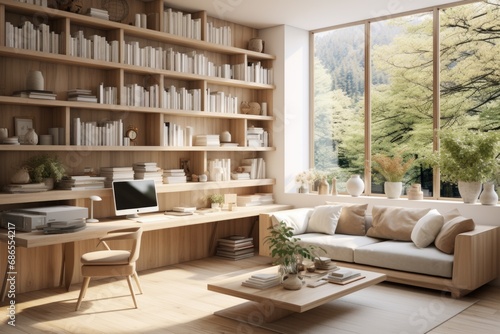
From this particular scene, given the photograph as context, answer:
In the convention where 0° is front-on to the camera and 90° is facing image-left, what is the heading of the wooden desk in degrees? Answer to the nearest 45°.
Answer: approximately 315°

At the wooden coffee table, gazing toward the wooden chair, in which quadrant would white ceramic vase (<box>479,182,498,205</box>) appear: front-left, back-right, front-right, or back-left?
back-right

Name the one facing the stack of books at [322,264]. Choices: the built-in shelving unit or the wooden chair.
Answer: the built-in shelving unit

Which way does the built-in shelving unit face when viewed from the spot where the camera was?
facing the viewer and to the right of the viewer

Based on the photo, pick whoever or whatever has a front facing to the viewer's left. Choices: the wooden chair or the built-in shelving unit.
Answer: the wooden chair

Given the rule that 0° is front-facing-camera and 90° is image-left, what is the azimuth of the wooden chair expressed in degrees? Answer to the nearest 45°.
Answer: approximately 90°

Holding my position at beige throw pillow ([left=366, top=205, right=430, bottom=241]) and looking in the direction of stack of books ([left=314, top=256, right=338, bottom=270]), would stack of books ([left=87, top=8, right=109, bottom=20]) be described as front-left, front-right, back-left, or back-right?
front-right

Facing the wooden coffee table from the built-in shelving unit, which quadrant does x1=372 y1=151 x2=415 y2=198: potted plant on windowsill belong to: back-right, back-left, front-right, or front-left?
front-left

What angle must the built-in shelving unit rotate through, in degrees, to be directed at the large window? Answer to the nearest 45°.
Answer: approximately 45° to its left

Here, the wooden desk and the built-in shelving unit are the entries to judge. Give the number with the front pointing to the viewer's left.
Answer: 0

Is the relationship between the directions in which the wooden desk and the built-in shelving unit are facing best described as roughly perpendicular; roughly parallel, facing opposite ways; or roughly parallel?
roughly parallel

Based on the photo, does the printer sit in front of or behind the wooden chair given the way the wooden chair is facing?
in front

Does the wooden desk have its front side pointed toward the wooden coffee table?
yes

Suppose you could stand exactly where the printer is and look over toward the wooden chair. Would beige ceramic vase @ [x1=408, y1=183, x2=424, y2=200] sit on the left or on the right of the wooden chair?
left
